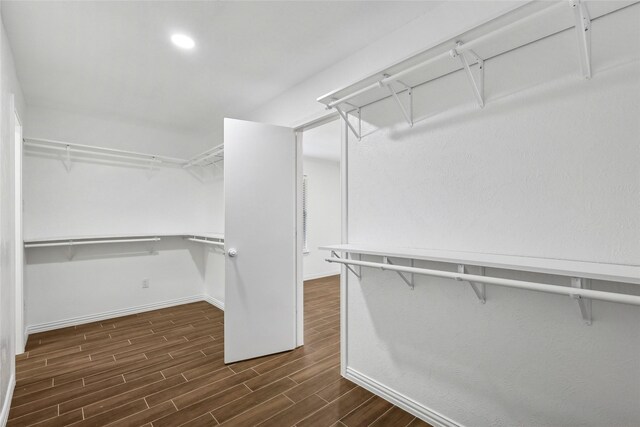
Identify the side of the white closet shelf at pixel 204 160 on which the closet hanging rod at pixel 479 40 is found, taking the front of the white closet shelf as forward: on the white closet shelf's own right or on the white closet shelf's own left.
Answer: on the white closet shelf's own left

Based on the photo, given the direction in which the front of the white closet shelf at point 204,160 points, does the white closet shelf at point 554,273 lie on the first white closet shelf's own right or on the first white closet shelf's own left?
on the first white closet shelf's own left

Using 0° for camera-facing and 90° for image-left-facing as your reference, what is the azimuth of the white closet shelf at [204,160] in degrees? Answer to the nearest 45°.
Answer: approximately 45°
